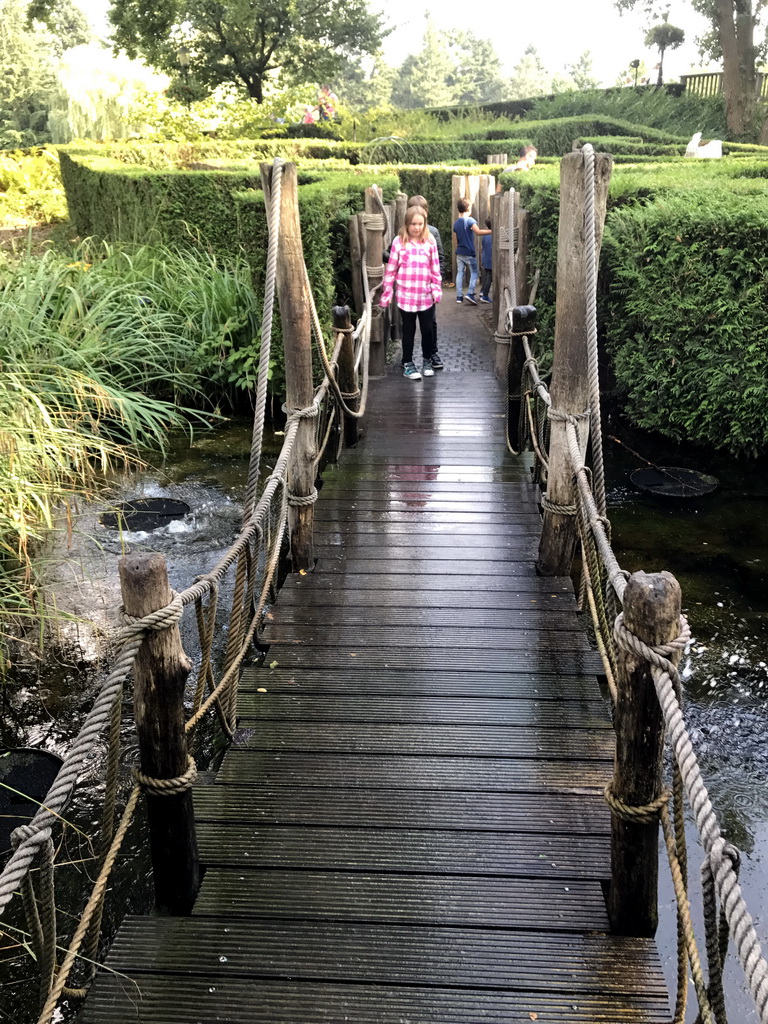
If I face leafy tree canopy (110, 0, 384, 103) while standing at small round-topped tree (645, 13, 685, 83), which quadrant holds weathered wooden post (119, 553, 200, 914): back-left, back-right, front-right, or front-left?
front-left

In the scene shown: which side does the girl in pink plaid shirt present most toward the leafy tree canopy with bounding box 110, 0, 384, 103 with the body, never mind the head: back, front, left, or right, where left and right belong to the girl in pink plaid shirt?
back

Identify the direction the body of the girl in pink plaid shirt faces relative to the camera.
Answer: toward the camera

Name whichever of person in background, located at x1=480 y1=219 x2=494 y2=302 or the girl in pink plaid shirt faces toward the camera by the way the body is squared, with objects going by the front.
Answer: the girl in pink plaid shirt

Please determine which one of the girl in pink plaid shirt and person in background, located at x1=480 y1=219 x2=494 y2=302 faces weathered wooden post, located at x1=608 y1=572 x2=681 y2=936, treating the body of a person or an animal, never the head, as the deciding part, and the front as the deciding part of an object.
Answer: the girl in pink plaid shirt

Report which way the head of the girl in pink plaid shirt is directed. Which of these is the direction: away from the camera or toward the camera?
toward the camera

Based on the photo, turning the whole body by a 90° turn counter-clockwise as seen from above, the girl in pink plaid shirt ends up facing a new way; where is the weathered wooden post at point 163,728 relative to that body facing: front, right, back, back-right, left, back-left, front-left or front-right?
right

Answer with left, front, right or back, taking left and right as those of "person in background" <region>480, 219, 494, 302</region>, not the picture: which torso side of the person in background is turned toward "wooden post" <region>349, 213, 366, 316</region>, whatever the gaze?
left

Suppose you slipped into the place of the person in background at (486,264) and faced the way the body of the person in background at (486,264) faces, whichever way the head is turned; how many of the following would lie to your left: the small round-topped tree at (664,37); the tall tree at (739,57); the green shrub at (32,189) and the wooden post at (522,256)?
1
